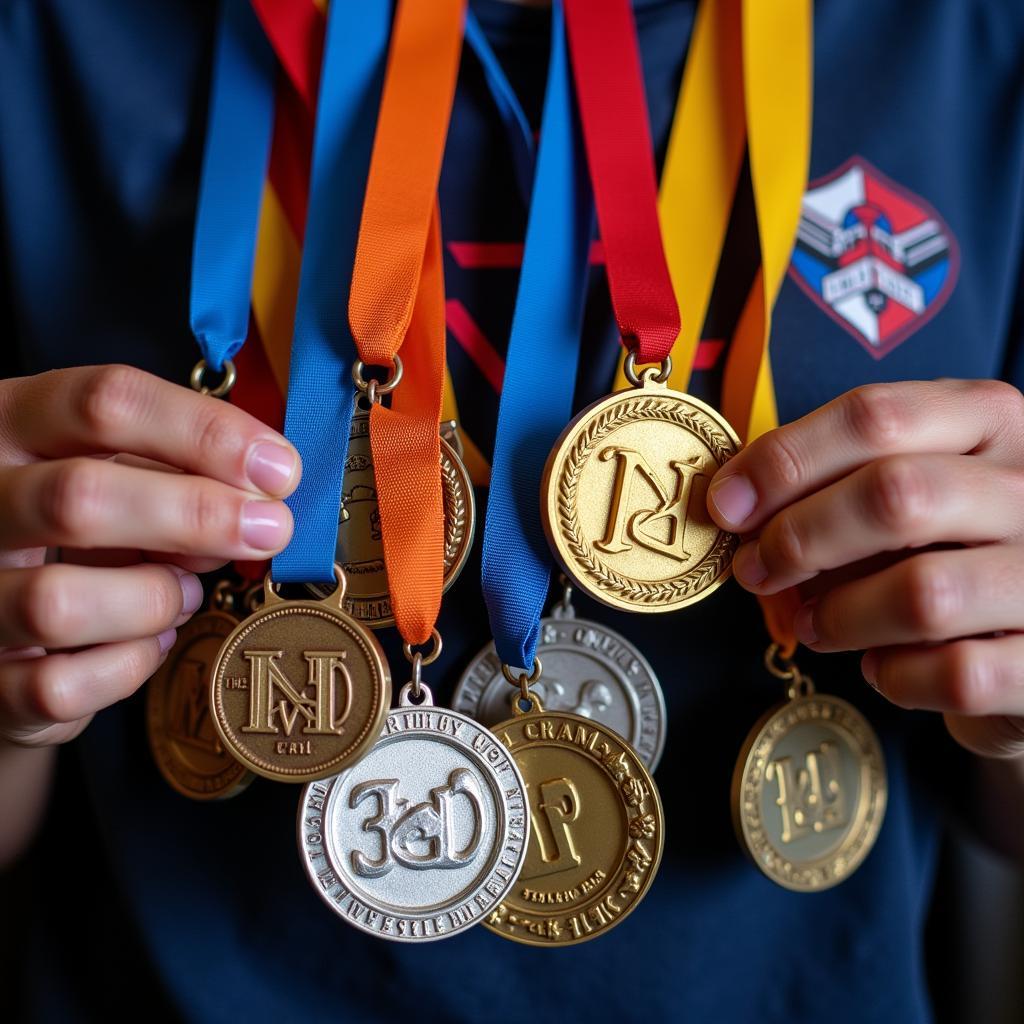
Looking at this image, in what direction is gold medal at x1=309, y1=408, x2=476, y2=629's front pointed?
toward the camera
